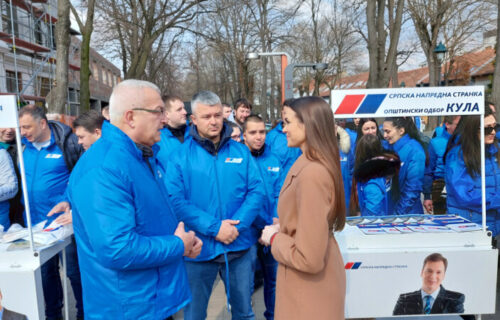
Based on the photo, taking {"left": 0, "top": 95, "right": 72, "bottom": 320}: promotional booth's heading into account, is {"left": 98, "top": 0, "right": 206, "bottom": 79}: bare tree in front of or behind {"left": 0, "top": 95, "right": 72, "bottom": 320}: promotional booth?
behind

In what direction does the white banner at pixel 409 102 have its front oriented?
toward the camera

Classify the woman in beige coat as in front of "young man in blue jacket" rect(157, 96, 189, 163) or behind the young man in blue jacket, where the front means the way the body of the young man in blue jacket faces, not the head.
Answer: in front

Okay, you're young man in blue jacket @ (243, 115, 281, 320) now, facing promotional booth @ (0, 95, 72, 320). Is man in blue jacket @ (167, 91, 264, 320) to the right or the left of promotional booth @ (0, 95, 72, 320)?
left

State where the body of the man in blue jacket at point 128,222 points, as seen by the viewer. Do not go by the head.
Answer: to the viewer's right

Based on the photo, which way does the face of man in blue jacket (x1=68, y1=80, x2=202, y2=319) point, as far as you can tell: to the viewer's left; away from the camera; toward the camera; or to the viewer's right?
to the viewer's right

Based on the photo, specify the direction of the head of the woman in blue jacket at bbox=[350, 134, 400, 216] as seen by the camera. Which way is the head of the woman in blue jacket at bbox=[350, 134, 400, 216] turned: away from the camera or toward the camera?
away from the camera

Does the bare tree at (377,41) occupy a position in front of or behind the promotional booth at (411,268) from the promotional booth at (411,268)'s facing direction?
behind

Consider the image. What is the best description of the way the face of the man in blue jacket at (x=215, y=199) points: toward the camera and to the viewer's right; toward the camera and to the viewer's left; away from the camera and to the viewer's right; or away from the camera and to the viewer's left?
toward the camera and to the viewer's right

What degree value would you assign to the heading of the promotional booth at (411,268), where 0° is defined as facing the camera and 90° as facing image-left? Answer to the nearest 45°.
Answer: approximately 0°

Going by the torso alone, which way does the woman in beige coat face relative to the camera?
to the viewer's left
